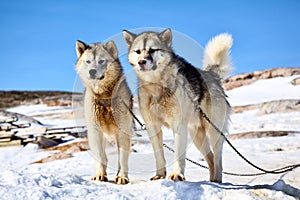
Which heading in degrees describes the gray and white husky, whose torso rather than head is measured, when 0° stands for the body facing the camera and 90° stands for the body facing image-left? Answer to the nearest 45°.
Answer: approximately 45°

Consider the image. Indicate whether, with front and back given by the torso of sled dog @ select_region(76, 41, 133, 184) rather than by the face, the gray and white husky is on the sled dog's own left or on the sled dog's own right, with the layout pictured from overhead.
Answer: on the sled dog's own left

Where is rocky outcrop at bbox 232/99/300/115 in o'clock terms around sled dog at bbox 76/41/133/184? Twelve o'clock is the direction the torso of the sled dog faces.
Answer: The rocky outcrop is roughly at 7 o'clock from the sled dog.

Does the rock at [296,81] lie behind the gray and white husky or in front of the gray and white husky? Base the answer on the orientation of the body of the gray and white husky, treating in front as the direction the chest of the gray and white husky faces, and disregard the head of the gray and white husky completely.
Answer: behind

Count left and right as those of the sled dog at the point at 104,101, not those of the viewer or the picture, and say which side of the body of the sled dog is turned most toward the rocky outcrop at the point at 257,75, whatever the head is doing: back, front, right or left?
back

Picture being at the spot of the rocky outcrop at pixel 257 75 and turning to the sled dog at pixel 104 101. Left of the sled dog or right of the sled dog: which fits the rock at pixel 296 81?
left

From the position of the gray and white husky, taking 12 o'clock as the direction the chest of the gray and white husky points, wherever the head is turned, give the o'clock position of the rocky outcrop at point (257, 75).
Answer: The rocky outcrop is roughly at 5 o'clock from the gray and white husky.

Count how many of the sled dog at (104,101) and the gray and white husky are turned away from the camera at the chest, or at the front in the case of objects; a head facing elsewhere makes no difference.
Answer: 0

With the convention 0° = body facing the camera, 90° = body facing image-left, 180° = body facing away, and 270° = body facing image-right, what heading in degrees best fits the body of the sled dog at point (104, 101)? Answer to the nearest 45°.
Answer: approximately 0°

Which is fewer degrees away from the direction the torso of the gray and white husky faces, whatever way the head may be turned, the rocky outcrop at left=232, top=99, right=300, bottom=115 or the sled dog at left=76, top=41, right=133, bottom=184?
the sled dog

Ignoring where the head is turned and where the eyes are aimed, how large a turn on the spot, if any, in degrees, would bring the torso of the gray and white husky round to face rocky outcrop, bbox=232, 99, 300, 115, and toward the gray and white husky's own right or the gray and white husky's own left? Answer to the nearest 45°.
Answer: approximately 135° to the gray and white husky's own right
